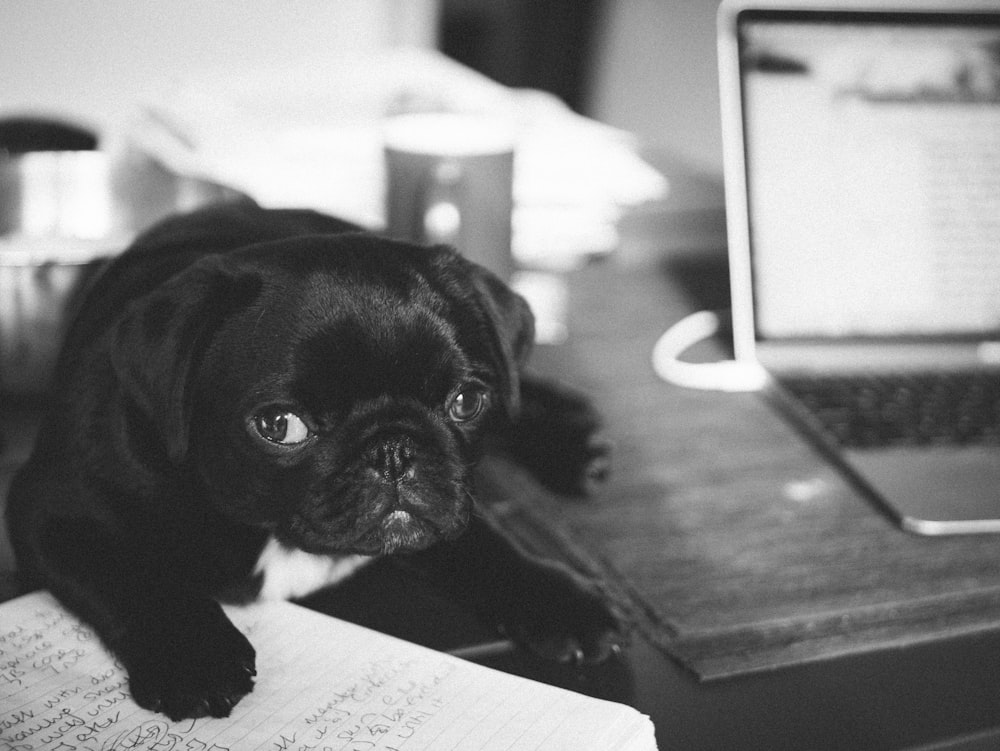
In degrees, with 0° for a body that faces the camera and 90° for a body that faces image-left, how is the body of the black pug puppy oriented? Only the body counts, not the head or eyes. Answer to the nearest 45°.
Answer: approximately 315°

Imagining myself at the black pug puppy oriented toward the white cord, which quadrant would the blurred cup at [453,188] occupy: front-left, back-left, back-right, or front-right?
front-left

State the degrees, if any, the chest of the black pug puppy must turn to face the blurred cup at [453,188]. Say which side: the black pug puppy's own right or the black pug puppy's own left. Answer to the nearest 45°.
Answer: approximately 135° to the black pug puppy's own left

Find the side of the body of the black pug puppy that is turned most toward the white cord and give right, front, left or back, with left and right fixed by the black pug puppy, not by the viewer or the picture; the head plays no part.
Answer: left

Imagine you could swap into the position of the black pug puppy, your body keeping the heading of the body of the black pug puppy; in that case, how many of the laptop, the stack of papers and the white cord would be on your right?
0

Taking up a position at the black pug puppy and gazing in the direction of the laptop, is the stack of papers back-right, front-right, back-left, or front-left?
front-left

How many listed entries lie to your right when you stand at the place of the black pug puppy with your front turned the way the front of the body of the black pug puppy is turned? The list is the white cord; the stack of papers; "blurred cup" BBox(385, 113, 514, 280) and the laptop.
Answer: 0

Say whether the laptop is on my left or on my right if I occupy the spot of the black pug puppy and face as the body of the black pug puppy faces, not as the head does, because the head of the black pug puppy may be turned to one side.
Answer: on my left

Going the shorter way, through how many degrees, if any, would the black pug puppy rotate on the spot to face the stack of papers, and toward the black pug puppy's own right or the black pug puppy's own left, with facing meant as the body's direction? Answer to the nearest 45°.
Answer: approximately 135° to the black pug puppy's own left

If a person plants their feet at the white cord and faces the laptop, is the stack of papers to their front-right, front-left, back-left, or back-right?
back-left

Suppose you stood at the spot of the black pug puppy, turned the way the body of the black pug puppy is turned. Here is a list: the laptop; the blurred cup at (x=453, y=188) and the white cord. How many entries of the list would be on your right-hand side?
0
